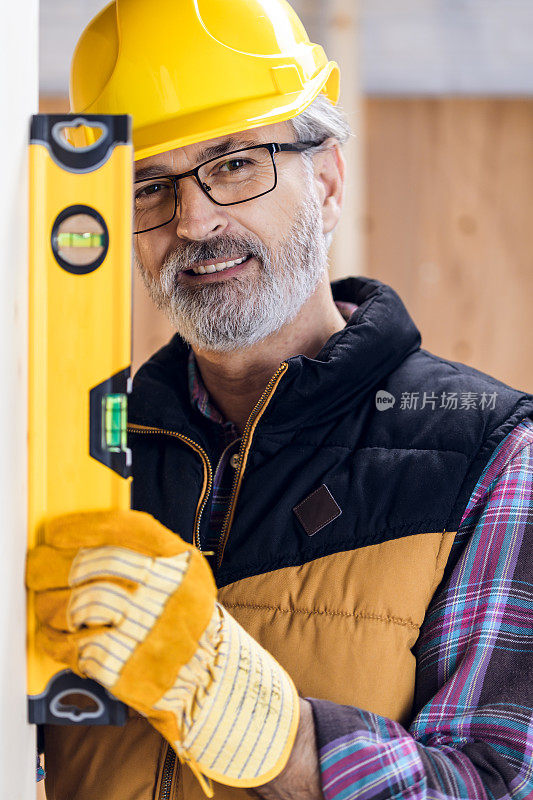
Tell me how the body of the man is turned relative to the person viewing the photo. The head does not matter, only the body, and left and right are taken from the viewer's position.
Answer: facing the viewer and to the left of the viewer
